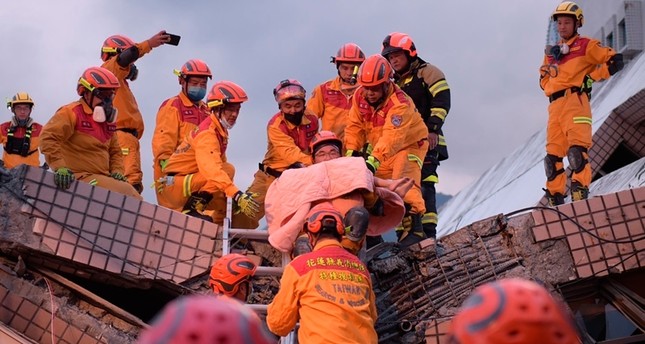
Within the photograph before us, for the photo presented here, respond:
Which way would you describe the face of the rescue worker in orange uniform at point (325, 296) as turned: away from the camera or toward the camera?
away from the camera

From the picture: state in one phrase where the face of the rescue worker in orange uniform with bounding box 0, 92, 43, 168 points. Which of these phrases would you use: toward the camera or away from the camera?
toward the camera

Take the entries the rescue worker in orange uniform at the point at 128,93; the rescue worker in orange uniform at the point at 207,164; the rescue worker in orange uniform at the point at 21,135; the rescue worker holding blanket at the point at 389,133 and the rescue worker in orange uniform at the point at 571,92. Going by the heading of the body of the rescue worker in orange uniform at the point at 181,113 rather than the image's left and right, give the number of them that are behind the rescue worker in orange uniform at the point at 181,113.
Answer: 2

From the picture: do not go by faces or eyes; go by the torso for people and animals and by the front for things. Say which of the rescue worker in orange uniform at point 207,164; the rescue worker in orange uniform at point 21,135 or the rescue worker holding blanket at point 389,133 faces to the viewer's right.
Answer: the rescue worker in orange uniform at point 207,164

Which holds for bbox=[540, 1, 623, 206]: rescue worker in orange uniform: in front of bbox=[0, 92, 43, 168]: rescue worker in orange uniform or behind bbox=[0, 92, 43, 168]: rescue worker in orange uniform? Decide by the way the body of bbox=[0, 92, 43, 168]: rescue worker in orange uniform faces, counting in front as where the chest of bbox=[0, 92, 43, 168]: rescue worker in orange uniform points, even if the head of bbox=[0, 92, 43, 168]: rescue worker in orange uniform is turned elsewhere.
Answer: in front

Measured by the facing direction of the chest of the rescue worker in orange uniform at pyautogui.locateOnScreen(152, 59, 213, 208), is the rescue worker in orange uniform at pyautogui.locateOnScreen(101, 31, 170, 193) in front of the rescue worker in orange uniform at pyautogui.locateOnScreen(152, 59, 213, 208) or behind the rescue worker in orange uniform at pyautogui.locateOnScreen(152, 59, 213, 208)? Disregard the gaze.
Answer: behind

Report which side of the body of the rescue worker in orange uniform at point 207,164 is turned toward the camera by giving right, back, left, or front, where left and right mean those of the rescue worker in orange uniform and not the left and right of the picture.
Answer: right

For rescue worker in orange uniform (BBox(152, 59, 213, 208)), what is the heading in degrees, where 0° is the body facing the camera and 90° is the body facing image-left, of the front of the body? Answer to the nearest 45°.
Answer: approximately 315°

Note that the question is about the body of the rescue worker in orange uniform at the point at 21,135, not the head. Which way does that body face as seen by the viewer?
toward the camera

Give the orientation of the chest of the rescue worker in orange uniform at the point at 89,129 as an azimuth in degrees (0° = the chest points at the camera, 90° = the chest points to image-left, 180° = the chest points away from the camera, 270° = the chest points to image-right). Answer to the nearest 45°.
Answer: approximately 315°

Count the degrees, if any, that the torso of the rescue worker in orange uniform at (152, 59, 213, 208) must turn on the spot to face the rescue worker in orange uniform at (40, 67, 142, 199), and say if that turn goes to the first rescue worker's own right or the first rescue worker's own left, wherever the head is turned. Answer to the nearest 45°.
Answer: approximately 90° to the first rescue worker's own right

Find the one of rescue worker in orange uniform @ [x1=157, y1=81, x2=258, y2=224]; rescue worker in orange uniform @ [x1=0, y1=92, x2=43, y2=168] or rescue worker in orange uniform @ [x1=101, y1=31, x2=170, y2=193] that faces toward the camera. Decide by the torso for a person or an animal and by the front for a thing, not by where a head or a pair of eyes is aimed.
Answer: rescue worker in orange uniform @ [x1=0, y1=92, x2=43, y2=168]
